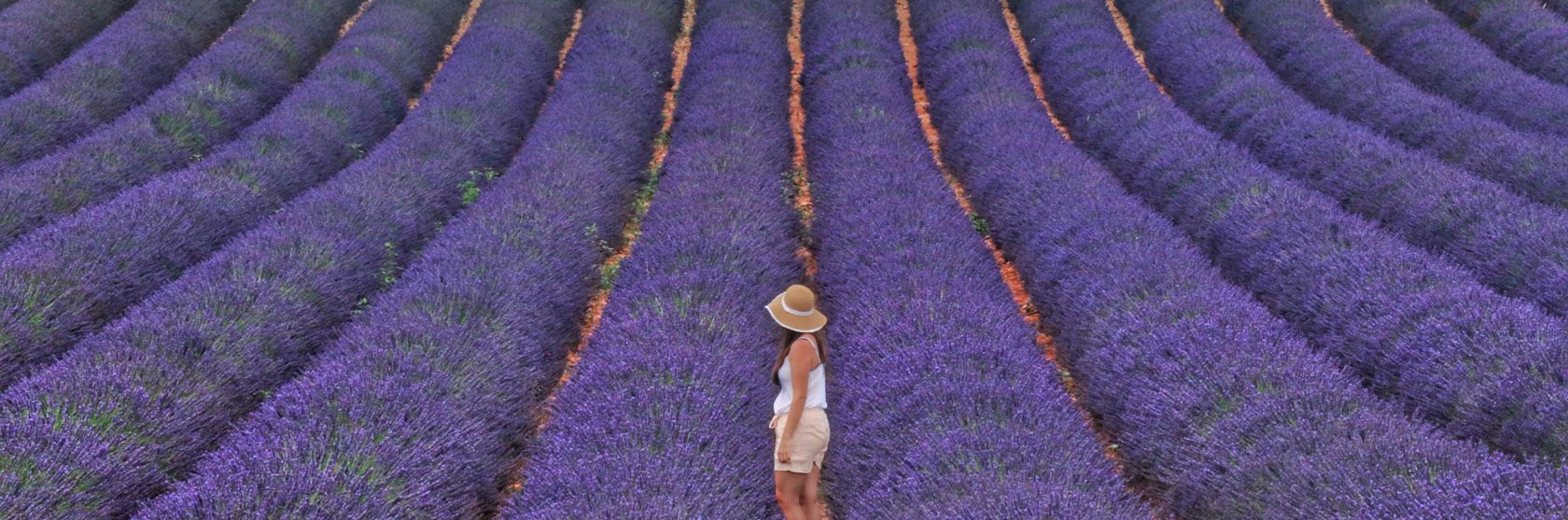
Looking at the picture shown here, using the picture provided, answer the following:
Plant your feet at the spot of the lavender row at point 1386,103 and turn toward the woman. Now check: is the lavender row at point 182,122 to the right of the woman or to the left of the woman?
right

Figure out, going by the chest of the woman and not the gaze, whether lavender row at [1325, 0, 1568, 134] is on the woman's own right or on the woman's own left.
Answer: on the woman's own right

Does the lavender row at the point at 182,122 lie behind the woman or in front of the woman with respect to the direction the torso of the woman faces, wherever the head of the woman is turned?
in front
